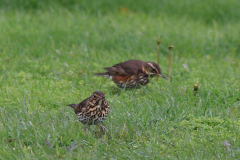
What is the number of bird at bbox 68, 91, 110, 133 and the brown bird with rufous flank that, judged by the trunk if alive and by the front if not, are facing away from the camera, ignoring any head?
0

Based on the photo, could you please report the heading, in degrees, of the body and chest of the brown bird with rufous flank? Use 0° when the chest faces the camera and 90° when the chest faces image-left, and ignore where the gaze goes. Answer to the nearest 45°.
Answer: approximately 270°

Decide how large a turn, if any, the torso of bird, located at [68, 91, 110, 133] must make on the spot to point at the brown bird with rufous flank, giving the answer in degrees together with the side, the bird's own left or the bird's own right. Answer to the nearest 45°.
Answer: approximately 135° to the bird's own left

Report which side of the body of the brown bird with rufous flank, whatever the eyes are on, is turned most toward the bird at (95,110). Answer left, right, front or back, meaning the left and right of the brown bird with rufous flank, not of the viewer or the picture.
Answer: right
